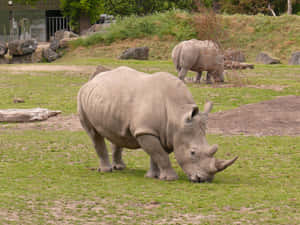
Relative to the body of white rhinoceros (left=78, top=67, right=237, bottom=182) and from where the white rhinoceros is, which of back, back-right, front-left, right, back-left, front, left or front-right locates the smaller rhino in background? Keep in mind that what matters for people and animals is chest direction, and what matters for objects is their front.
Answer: back-left

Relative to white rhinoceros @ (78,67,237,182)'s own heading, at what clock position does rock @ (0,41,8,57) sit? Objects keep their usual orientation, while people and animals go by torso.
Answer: The rock is roughly at 7 o'clock from the white rhinoceros.

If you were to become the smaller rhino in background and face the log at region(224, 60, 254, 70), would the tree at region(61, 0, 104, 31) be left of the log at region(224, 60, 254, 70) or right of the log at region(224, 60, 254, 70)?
left

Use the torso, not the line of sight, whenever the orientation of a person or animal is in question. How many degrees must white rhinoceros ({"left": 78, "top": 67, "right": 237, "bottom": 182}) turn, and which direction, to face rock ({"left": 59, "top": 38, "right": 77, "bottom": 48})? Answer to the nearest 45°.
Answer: approximately 135° to its left

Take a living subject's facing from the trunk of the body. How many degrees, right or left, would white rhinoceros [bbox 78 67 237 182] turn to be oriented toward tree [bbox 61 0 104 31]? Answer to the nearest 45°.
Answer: approximately 135° to its left

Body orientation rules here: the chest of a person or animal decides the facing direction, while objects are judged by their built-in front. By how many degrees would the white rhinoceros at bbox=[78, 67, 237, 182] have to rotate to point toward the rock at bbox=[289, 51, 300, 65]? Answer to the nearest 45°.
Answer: approximately 135° to its left

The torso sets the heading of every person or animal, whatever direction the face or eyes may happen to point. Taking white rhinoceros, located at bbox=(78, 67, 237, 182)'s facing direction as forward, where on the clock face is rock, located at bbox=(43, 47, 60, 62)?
The rock is roughly at 7 o'clock from the white rhinoceros.

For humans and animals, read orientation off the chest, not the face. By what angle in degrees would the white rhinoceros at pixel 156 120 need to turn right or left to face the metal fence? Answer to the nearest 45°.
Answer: approximately 135° to its left

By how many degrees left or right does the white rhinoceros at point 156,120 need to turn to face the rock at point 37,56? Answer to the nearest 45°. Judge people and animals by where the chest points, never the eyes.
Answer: approximately 135° to its left

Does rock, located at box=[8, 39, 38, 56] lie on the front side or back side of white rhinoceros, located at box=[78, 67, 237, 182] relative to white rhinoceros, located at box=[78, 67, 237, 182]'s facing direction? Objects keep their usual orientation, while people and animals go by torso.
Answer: on the back side

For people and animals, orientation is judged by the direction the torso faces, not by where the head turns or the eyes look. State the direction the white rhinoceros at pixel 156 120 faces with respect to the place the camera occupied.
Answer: facing the viewer and to the right of the viewer
